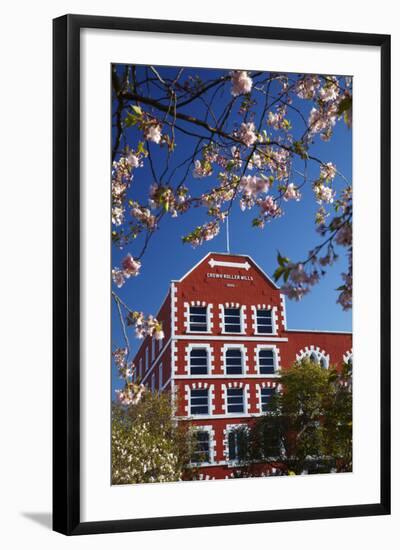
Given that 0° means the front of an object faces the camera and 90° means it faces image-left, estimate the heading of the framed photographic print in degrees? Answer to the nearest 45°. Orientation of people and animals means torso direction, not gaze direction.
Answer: approximately 315°
